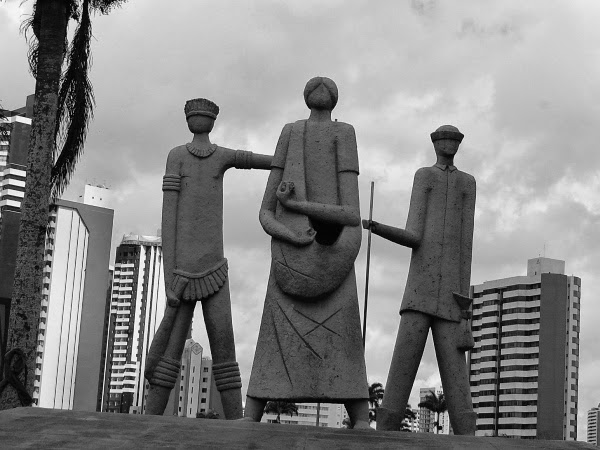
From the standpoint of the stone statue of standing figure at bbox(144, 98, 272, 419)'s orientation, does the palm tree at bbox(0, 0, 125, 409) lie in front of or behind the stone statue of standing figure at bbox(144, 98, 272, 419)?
behind

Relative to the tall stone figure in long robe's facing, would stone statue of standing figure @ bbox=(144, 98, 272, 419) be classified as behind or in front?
behind

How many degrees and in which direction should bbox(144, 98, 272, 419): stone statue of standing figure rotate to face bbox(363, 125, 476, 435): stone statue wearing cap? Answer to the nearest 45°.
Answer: approximately 90° to its left

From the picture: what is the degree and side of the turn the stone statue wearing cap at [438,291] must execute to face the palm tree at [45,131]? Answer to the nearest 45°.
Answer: approximately 135° to its right

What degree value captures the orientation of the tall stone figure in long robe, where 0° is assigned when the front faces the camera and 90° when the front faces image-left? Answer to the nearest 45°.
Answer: approximately 0°

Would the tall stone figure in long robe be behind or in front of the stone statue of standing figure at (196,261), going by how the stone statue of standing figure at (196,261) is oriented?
in front

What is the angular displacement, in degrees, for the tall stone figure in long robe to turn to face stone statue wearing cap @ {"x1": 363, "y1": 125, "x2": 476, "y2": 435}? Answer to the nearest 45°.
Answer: approximately 135° to its left

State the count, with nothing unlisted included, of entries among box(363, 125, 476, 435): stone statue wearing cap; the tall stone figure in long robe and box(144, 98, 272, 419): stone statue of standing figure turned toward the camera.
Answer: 3

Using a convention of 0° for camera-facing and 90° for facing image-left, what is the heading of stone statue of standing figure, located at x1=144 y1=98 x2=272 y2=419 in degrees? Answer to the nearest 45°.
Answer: approximately 0°
